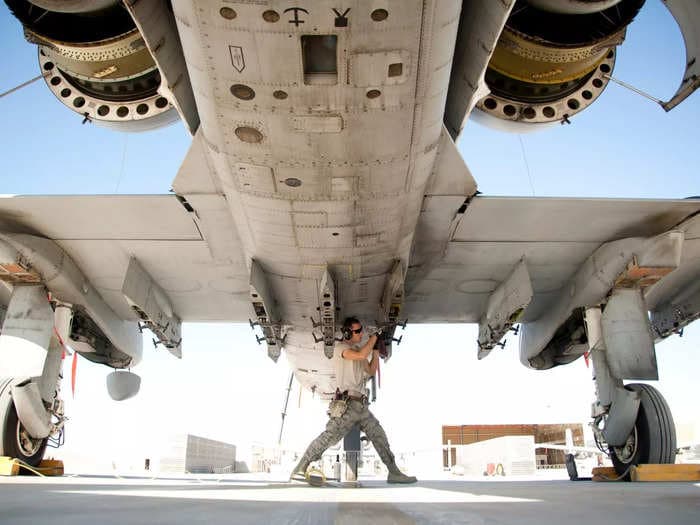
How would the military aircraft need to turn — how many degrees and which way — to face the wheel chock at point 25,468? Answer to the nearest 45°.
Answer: approximately 90° to its left

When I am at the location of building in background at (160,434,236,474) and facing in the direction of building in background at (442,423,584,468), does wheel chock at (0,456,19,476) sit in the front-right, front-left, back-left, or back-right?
back-right

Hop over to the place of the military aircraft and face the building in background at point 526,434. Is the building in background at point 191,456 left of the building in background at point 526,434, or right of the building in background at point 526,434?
left

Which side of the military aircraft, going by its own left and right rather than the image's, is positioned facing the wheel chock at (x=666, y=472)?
right

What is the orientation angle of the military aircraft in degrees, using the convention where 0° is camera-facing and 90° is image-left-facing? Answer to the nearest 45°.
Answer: approximately 180°

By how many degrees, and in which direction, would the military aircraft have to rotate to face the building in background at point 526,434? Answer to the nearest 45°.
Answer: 0° — it already faces it

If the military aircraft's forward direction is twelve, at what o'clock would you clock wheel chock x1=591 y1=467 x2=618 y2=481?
The wheel chock is roughly at 2 o'clock from the military aircraft.

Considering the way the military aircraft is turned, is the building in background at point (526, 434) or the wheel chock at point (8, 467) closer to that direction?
the building in background

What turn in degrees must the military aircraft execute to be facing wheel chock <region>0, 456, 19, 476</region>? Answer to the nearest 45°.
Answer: approximately 90° to its left
